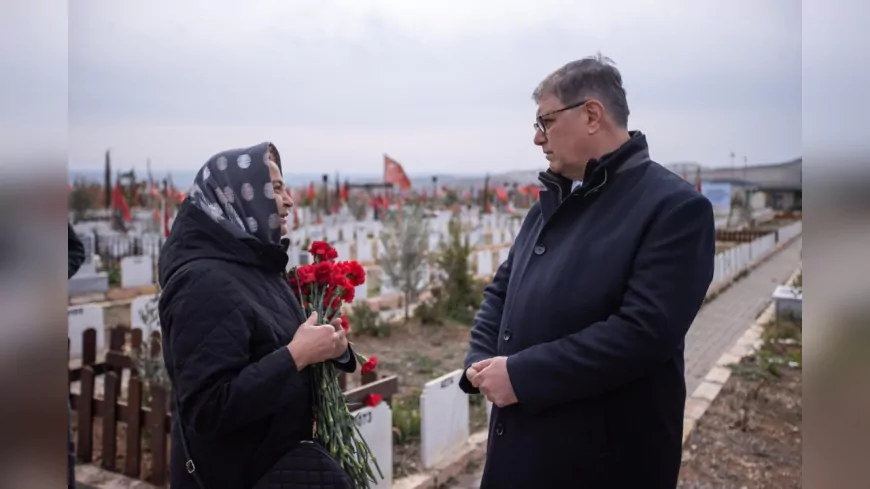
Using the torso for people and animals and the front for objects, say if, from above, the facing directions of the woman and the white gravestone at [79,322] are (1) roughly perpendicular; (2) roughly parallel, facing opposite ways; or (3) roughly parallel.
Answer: roughly perpendicular

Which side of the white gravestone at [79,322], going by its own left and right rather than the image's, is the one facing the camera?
front

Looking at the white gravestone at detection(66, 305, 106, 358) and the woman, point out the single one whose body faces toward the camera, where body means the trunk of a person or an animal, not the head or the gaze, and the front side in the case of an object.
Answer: the white gravestone

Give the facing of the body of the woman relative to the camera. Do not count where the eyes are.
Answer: to the viewer's right

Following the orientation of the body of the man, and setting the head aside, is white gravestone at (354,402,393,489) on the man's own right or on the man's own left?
on the man's own right

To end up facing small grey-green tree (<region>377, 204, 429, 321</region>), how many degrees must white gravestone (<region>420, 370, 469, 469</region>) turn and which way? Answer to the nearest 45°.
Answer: approximately 135° to its left

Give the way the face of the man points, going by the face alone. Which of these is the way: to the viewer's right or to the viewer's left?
to the viewer's left

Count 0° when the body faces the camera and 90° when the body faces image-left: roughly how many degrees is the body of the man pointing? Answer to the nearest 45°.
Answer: approximately 45°

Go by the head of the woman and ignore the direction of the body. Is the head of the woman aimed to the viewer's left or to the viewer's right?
to the viewer's right

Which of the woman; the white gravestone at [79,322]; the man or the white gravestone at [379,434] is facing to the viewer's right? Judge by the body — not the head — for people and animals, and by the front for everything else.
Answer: the woman
